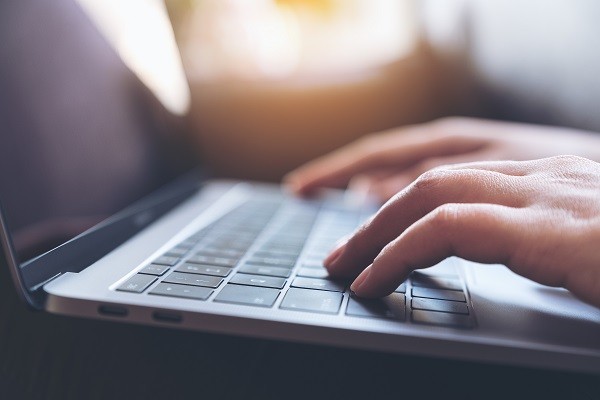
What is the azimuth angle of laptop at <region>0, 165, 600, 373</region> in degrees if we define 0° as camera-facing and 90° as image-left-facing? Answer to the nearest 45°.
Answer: approximately 270°
